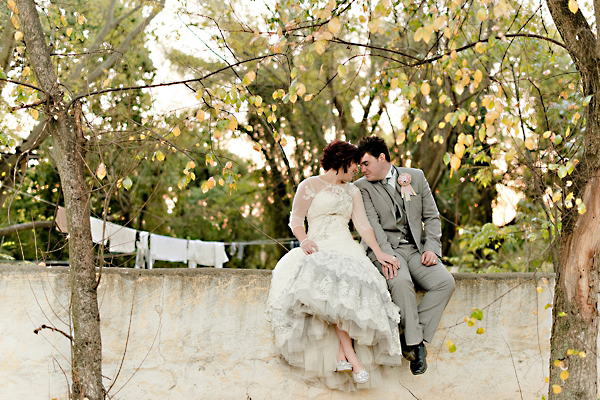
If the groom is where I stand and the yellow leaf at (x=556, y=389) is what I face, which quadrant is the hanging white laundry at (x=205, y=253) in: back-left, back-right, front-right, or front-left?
back-left

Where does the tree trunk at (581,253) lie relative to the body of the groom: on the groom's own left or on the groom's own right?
on the groom's own left

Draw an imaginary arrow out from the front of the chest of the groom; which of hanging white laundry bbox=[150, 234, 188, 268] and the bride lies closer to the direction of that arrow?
the bride

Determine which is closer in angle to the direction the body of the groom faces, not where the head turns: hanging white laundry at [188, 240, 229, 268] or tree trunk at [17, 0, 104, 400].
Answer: the tree trunk

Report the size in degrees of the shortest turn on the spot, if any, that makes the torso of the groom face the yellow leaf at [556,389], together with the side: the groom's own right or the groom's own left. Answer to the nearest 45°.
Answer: approximately 45° to the groom's own left

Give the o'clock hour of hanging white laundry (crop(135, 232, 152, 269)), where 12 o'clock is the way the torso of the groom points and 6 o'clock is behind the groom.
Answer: The hanging white laundry is roughly at 5 o'clock from the groom.

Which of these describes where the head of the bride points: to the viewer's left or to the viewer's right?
to the viewer's right

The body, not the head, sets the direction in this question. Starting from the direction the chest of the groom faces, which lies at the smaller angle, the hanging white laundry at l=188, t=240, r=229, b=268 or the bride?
the bride

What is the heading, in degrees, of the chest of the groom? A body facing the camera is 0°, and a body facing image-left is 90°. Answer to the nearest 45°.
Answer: approximately 0°

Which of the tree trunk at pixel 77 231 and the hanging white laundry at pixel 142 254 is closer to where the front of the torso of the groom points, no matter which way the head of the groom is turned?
the tree trunk

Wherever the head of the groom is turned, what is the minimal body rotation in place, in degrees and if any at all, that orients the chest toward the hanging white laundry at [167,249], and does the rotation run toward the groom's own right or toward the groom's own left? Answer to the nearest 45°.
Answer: approximately 135° to the groom's own right
